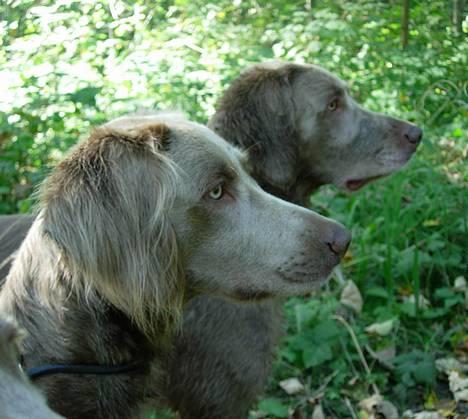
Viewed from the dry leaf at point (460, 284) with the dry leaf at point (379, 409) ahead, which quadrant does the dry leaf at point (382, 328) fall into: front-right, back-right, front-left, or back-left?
front-right

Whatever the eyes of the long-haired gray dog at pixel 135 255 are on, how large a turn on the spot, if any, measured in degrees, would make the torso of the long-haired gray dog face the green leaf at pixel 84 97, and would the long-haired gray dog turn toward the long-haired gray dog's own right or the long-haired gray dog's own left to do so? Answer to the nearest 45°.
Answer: approximately 90° to the long-haired gray dog's own left

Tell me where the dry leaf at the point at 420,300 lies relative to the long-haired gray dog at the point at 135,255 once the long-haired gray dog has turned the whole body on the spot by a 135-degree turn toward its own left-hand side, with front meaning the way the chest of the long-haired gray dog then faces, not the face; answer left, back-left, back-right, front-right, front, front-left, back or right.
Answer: right

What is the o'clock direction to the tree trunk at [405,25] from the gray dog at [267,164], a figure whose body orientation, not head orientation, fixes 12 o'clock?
The tree trunk is roughly at 10 o'clock from the gray dog.

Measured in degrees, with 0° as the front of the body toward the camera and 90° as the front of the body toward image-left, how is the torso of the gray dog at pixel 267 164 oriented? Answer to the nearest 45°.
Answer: approximately 270°

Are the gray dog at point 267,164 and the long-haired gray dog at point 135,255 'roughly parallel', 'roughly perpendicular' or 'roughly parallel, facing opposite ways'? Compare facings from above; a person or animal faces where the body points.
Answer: roughly parallel

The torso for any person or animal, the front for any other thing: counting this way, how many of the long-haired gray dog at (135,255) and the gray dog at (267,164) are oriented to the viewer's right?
2

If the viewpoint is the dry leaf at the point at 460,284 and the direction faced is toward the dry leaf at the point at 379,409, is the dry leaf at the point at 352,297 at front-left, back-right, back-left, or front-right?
front-right

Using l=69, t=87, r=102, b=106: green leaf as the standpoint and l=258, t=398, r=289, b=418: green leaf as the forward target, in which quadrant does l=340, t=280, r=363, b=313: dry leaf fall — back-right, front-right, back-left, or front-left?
front-left

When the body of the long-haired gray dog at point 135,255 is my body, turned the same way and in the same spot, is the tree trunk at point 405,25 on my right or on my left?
on my left

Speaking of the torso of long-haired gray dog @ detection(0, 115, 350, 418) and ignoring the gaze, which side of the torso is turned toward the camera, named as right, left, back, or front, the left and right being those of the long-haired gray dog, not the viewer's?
right
